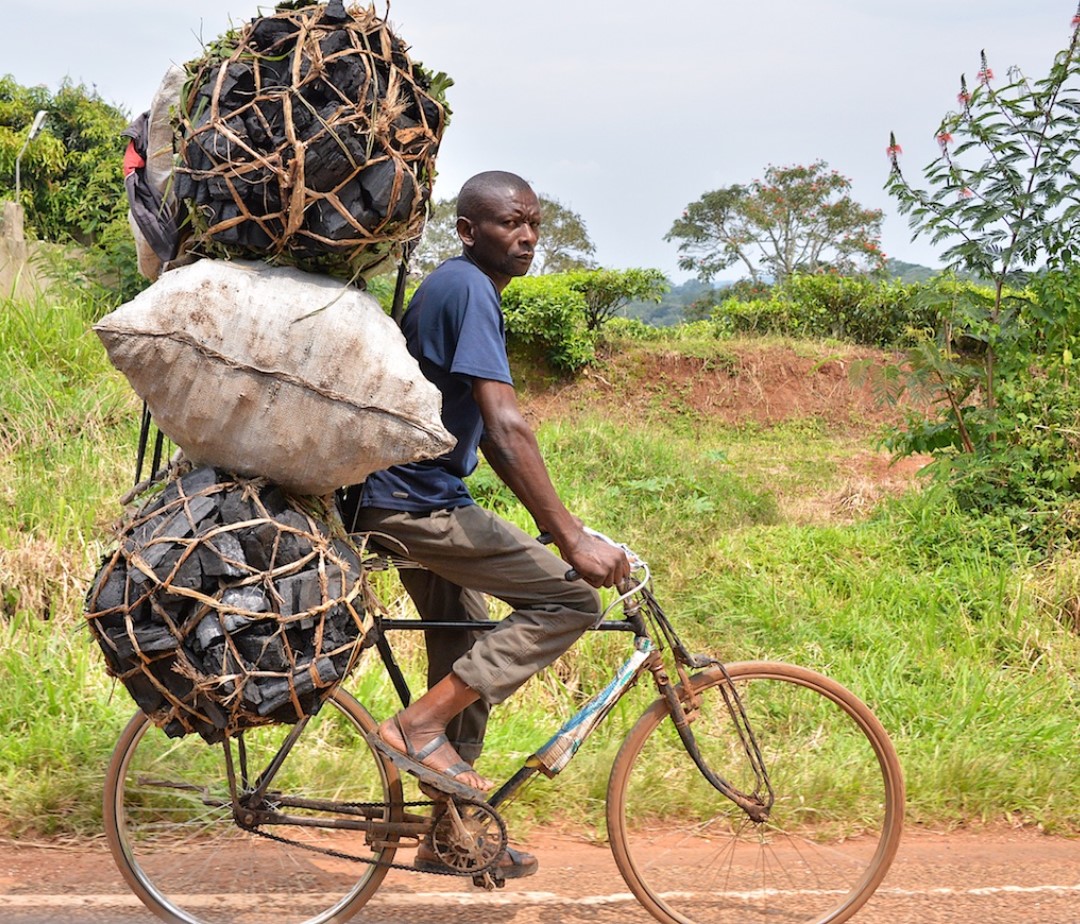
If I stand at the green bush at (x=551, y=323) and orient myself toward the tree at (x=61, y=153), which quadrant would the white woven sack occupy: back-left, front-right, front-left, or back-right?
back-left

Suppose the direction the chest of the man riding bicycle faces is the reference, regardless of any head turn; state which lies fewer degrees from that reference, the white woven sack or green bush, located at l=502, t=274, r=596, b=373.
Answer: the green bush

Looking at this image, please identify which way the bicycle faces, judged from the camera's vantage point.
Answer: facing to the right of the viewer

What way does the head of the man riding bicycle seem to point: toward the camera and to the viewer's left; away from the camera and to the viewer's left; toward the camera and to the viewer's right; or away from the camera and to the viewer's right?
toward the camera and to the viewer's right

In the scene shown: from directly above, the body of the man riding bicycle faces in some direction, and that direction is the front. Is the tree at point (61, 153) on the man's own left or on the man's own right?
on the man's own left

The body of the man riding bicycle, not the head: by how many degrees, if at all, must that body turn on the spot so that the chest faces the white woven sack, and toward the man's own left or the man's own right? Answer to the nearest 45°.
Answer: approximately 135° to the man's own right

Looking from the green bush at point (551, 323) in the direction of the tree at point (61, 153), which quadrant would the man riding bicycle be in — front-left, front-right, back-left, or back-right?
back-left

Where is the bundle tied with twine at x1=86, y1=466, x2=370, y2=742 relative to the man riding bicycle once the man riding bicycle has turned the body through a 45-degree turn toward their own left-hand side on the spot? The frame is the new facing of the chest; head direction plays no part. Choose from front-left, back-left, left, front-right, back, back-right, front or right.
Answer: back

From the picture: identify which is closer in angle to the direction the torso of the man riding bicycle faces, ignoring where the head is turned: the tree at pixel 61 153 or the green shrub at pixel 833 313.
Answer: the green shrub

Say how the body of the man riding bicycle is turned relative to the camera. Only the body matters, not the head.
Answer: to the viewer's right
